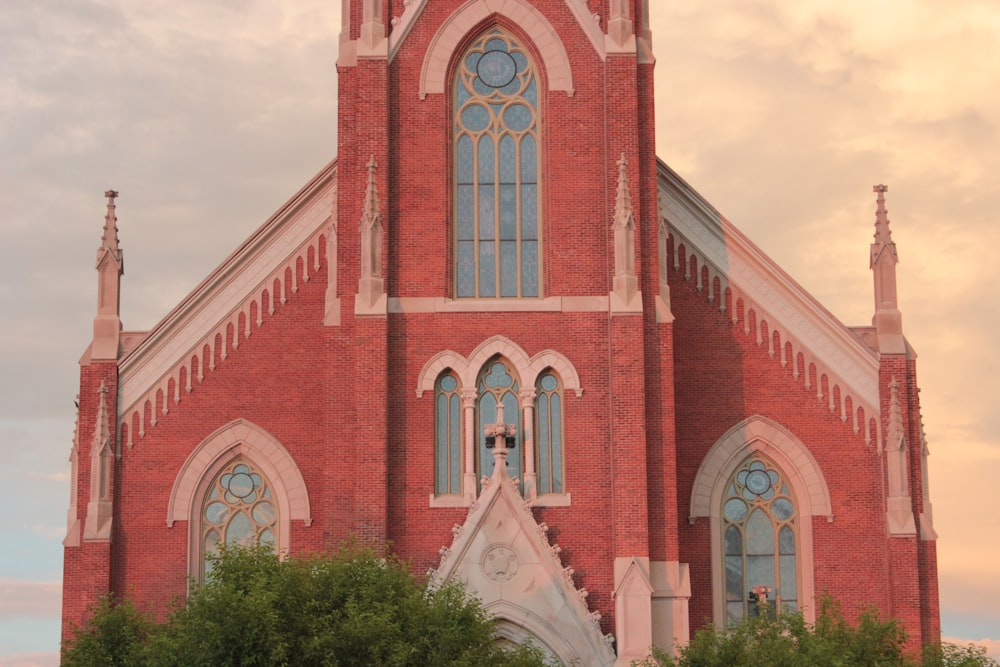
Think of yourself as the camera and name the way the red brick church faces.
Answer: facing the viewer

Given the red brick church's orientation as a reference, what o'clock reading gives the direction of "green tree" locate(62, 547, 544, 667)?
The green tree is roughly at 1 o'clock from the red brick church.

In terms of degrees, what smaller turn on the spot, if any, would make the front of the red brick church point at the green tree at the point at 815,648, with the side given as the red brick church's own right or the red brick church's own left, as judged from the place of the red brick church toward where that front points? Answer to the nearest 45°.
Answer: approximately 45° to the red brick church's own left

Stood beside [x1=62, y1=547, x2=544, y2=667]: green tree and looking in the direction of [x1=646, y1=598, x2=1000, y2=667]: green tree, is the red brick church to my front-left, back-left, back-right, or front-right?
front-left

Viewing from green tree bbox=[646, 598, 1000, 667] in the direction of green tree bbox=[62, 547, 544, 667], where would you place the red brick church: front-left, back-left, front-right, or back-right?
front-right

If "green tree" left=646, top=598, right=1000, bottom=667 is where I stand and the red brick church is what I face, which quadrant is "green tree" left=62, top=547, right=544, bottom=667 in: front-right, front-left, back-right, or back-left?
front-left
